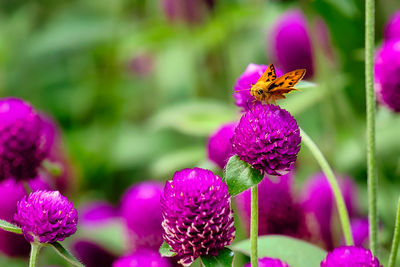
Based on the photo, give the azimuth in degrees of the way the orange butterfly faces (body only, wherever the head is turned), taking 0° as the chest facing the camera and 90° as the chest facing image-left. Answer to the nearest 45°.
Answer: approximately 45°

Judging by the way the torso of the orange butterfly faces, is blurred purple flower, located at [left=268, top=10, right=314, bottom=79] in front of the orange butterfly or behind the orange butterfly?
behind
